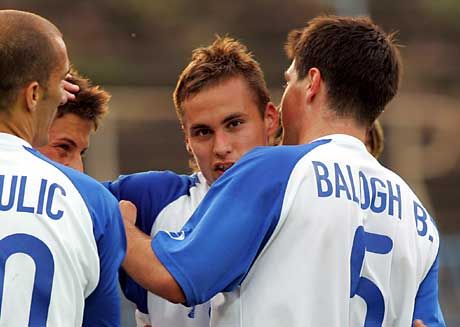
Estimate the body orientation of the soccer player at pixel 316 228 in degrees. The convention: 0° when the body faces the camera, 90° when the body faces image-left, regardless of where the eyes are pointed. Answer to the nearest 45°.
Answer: approximately 135°

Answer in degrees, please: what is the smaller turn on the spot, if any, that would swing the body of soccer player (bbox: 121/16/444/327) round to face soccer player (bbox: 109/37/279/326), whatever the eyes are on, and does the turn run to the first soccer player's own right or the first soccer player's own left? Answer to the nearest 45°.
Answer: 0° — they already face them

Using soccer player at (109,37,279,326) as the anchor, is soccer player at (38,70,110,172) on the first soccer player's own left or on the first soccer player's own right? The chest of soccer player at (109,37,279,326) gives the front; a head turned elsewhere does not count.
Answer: on the first soccer player's own right

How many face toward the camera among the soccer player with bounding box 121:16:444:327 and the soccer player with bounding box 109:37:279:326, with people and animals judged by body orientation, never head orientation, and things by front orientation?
1

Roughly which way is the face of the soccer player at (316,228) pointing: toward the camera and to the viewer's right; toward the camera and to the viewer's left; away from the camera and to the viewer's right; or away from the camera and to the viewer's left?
away from the camera and to the viewer's left

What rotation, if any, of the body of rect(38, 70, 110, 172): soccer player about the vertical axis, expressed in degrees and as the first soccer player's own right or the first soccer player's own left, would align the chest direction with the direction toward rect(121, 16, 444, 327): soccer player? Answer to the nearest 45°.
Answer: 0° — they already face them

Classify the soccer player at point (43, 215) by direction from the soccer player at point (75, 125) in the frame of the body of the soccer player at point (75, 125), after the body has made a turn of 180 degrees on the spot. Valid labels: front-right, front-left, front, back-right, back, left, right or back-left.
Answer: back-left

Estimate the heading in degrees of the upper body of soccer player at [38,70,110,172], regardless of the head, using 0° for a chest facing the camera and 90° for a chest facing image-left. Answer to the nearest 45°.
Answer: approximately 315°

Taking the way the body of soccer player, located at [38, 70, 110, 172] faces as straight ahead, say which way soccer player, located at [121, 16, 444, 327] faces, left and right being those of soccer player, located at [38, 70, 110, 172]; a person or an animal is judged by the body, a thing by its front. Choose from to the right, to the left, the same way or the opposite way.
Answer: the opposite way

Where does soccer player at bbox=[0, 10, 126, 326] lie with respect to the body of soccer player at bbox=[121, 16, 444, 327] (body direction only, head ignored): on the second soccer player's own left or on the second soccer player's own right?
on the second soccer player's own left

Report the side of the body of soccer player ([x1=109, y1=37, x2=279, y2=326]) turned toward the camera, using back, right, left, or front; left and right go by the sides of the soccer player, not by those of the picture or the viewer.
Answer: front

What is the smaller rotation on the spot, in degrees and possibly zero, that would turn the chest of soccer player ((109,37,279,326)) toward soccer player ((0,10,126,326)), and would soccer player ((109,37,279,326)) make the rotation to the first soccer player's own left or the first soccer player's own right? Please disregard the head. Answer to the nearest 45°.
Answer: approximately 45° to the first soccer player's own right

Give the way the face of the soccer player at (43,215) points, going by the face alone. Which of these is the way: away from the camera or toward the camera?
away from the camera
